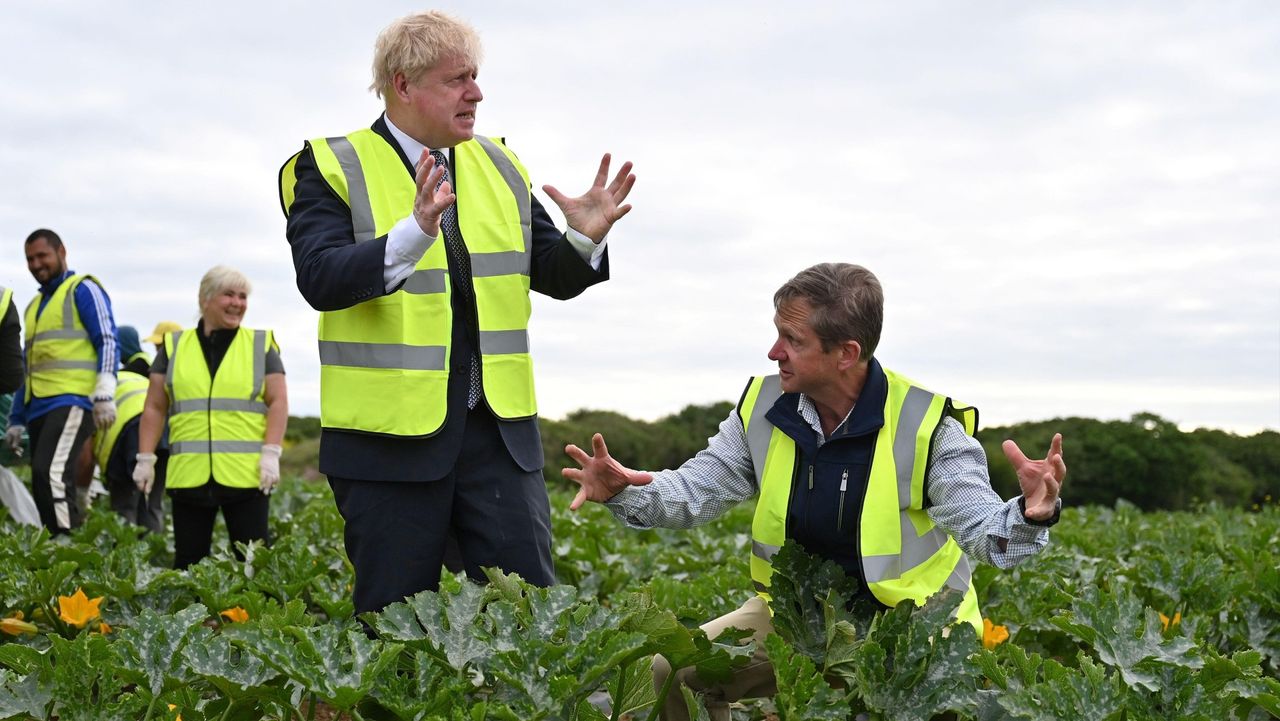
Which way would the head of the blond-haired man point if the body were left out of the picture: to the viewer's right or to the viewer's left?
to the viewer's right

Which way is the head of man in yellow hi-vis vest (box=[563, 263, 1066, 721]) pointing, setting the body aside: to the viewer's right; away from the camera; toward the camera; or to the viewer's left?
to the viewer's left

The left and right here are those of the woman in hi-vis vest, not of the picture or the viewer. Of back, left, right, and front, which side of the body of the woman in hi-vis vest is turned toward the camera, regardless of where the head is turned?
front

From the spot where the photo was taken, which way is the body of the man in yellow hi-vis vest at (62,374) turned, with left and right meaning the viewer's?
facing the viewer and to the left of the viewer

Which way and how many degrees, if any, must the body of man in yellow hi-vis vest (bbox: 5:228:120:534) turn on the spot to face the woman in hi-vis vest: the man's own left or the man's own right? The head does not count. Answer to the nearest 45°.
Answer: approximately 45° to the man's own left

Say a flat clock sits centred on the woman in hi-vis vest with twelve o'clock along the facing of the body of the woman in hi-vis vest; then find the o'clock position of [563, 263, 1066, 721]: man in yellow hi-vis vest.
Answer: The man in yellow hi-vis vest is roughly at 11 o'clock from the woman in hi-vis vest.

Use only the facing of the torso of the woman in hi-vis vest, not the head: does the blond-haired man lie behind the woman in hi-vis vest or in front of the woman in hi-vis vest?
in front

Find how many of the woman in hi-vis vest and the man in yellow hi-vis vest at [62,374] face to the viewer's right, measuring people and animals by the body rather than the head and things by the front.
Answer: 0

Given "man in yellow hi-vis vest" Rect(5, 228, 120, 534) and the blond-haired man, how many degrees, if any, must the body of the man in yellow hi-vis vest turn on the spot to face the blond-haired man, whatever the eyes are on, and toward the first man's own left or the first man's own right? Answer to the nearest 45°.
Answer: approximately 45° to the first man's own left

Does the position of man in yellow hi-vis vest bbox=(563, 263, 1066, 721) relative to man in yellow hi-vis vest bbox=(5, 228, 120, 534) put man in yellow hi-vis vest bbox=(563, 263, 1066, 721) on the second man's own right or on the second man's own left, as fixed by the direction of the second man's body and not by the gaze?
on the second man's own left
